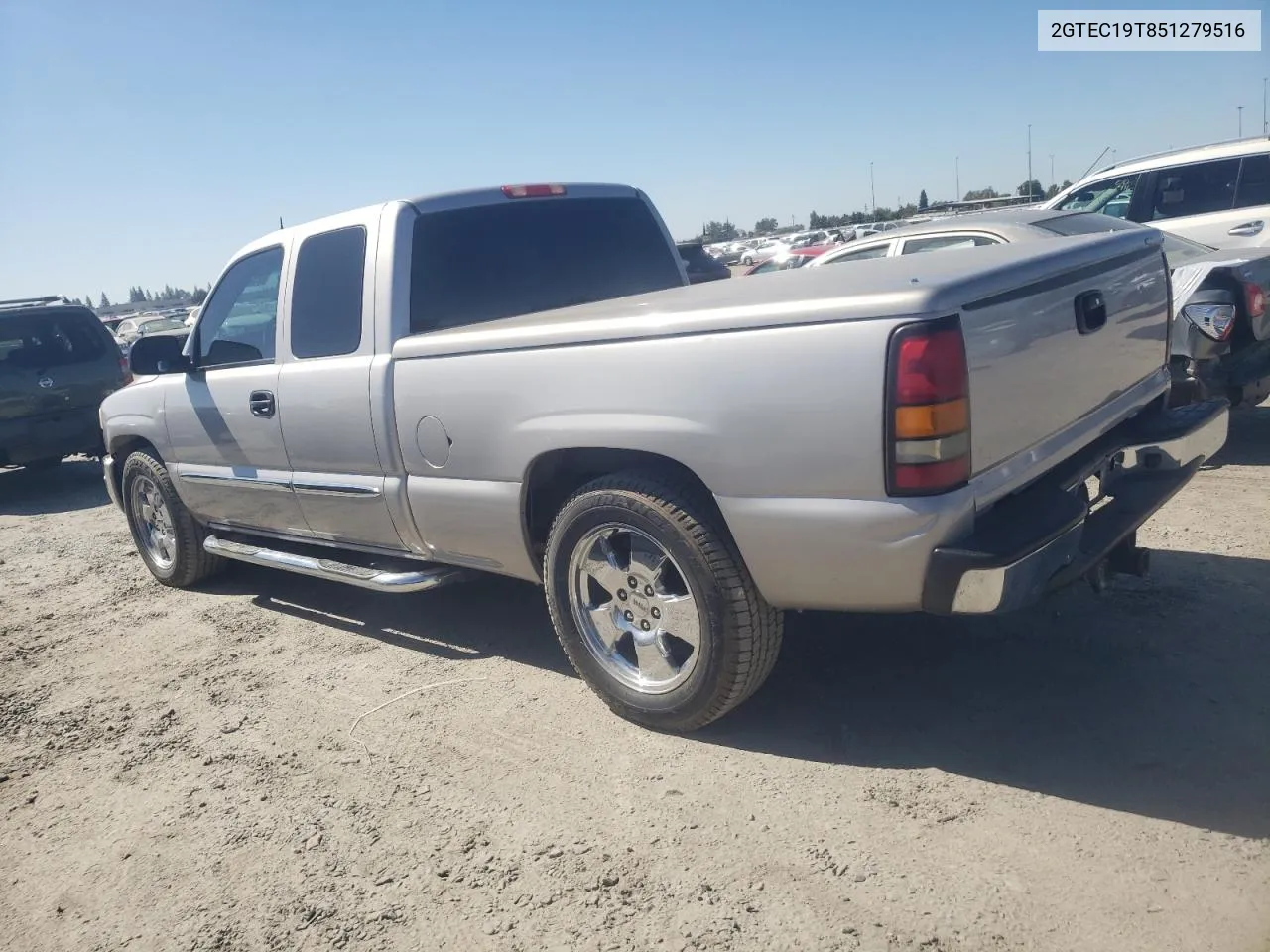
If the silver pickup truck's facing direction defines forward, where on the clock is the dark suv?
The dark suv is roughly at 12 o'clock from the silver pickup truck.

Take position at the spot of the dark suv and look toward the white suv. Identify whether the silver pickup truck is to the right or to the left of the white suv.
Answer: right

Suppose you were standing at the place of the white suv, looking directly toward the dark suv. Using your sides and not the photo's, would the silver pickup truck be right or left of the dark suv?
left

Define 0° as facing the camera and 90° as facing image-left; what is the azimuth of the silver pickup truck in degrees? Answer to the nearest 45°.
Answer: approximately 135°

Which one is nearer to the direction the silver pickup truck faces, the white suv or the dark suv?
the dark suv

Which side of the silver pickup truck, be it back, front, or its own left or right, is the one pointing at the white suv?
right
